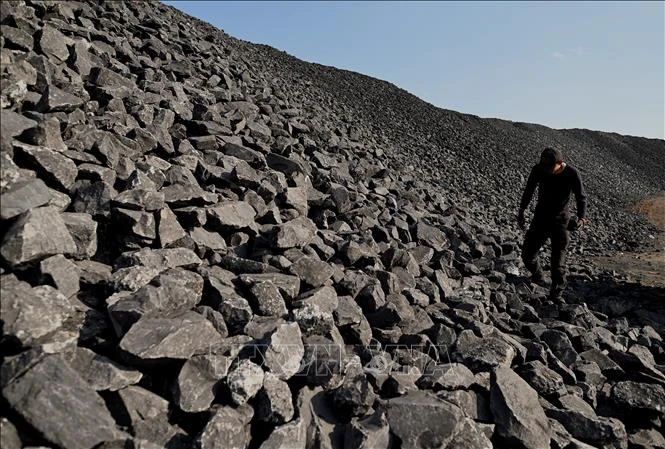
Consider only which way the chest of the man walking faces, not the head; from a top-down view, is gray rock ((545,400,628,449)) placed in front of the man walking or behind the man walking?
in front

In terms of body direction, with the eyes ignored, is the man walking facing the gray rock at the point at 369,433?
yes

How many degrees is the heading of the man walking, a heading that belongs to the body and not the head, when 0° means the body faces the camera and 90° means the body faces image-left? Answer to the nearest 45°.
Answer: approximately 0°

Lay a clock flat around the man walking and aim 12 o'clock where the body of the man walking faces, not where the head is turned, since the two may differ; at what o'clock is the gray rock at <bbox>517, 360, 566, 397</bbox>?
The gray rock is roughly at 12 o'clock from the man walking.

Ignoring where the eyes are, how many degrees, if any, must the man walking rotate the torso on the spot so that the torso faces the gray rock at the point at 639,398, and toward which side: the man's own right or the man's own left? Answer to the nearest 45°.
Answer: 0° — they already face it

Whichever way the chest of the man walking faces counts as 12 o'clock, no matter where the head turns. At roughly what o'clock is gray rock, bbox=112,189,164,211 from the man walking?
The gray rock is roughly at 1 o'clock from the man walking.

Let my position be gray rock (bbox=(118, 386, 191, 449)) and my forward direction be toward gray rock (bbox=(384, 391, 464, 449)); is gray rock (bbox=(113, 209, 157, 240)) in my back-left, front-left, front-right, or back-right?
back-left

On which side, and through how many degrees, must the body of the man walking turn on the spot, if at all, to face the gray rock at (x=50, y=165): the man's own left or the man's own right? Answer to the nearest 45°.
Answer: approximately 45° to the man's own right

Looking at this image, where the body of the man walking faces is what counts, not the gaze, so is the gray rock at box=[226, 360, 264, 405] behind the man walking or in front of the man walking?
in front

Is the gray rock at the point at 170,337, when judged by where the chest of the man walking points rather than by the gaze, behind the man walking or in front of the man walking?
in front

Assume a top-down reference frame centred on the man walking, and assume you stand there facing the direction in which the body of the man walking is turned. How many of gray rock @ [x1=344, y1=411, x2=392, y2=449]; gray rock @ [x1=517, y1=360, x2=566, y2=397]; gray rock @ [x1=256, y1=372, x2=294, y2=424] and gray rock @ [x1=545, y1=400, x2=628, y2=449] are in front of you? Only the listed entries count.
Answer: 4

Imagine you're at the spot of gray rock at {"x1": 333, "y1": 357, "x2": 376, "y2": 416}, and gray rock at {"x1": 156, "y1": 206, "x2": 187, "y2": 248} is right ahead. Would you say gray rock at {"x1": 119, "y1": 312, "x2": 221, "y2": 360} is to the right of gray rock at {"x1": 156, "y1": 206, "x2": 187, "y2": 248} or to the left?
left
